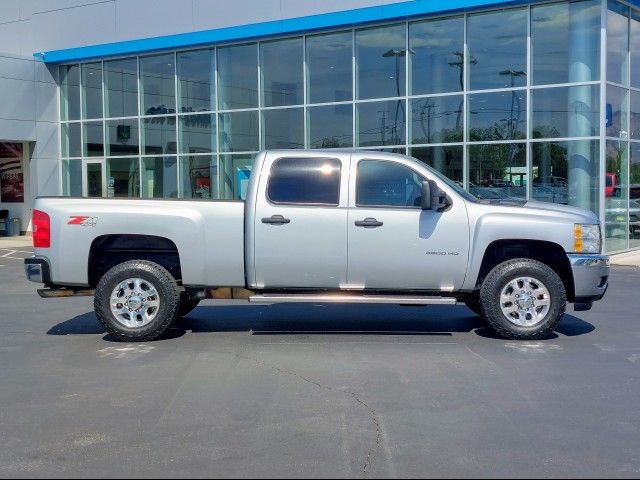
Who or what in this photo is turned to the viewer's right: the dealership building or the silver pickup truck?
the silver pickup truck

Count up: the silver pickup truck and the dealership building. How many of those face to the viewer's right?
1

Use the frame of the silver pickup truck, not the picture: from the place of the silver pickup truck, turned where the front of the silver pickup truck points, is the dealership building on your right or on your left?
on your left

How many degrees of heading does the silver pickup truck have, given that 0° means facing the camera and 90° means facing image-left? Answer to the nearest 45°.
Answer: approximately 270°

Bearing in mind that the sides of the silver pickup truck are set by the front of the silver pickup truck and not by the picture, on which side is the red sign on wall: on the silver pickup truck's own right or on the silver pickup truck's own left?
on the silver pickup truck's own left

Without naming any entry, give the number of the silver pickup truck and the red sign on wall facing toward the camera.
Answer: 1

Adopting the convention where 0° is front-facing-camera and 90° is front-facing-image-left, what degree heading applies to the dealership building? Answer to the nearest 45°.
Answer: approximately 45°
